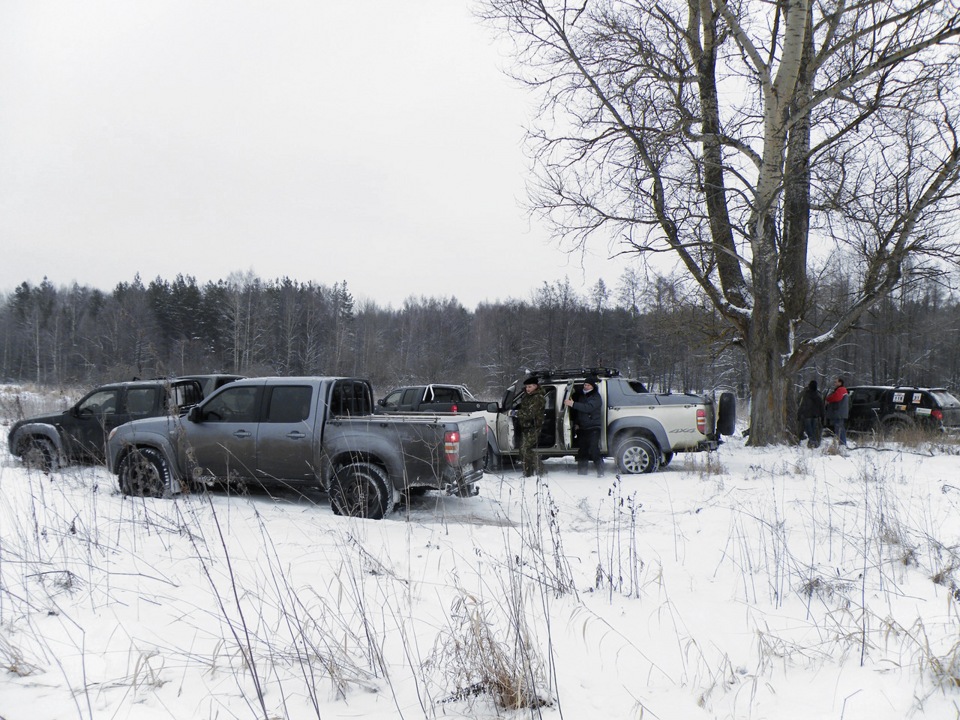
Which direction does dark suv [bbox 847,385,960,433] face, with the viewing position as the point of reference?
facing away from the viewer and to the left of the viewer

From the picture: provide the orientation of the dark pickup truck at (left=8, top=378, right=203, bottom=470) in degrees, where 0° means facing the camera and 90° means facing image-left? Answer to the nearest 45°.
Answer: approximately 90°

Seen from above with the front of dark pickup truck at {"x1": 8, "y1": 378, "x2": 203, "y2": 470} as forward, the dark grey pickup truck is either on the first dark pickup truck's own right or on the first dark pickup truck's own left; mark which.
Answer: on the first dark pickup truck's own left

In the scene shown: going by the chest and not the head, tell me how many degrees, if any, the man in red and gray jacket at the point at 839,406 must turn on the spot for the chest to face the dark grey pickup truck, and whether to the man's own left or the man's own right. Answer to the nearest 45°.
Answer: approximately 45° to the man's own left

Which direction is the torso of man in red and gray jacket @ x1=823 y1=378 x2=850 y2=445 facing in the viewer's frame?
to the viewer's left

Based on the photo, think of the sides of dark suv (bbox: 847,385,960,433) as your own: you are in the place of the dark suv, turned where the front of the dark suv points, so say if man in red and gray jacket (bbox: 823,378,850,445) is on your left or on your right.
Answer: on your left

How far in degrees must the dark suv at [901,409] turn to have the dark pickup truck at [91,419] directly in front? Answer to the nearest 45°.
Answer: approximately 90° to its left

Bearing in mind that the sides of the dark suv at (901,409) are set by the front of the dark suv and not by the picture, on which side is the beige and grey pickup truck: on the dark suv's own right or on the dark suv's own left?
on the dark suv's own left

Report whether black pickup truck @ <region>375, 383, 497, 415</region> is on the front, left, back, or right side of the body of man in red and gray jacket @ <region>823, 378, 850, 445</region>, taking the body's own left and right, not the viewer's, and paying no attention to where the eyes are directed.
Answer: front

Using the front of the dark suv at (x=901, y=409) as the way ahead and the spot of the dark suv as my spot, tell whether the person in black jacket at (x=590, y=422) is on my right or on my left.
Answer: on my left

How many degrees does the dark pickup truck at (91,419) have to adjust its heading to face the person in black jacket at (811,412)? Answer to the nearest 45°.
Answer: approximately 180°

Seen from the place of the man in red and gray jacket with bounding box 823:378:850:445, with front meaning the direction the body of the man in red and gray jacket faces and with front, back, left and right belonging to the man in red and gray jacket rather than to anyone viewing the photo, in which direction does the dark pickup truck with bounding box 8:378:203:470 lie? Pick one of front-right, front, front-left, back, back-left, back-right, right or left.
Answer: front-left

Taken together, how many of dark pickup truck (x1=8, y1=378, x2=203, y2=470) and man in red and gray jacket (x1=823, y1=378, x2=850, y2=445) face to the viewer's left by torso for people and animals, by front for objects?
2
